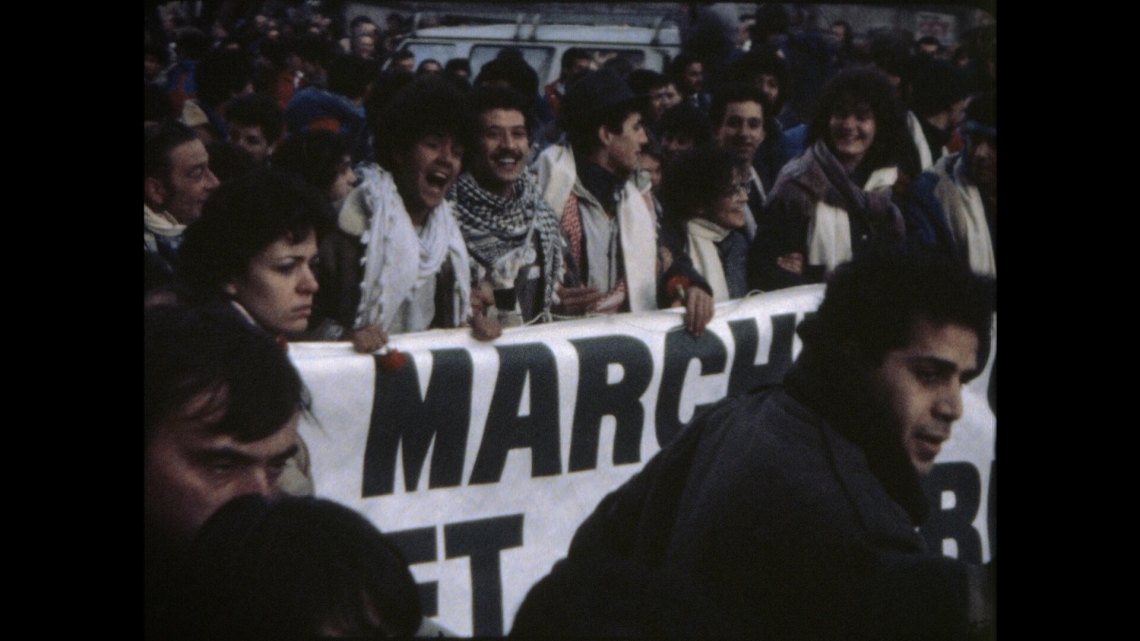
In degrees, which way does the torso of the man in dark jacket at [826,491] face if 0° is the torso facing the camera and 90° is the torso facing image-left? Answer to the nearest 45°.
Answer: approximately 270°

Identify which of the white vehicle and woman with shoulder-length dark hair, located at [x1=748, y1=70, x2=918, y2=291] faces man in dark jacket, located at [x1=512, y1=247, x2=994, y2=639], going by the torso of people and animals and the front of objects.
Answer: the woman with shoulder-length dark hair

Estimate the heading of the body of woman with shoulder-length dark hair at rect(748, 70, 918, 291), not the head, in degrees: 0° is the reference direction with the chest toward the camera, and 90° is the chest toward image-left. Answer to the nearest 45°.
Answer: approximately 0°

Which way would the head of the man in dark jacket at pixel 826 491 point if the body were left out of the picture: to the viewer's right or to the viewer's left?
to the viewer's right

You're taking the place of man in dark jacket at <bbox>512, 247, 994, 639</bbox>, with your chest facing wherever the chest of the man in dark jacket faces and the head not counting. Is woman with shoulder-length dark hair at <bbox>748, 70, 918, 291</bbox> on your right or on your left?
on your left
